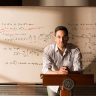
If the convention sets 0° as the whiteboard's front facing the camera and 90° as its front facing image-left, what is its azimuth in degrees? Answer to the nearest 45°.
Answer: approximately 0°

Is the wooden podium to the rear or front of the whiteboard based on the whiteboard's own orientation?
to the front
